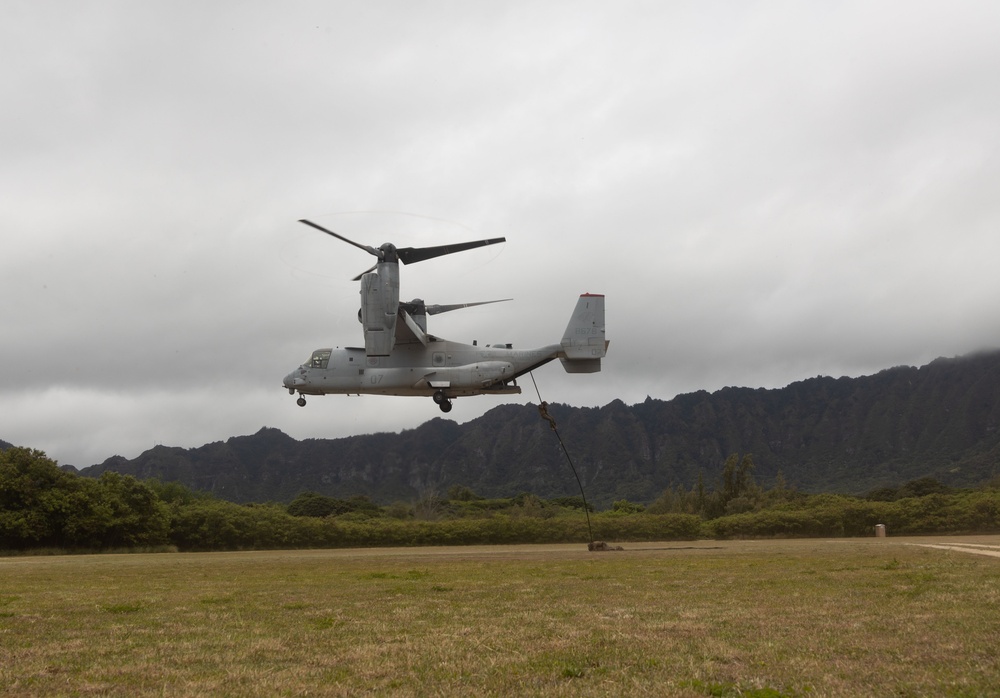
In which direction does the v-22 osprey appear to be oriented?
to the viewer's left
